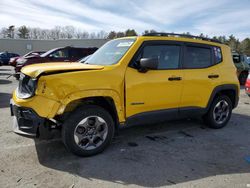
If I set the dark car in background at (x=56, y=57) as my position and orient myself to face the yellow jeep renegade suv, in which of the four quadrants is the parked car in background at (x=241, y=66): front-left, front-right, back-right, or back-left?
front-left

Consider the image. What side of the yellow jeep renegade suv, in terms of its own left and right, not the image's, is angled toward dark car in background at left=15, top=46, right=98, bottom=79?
right

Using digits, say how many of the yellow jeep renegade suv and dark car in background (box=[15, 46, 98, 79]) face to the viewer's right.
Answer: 0

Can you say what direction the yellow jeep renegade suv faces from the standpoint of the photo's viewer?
facing the viewer and to the left of the viewer

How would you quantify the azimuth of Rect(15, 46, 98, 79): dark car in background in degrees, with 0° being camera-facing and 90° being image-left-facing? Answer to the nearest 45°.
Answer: approximately 45°

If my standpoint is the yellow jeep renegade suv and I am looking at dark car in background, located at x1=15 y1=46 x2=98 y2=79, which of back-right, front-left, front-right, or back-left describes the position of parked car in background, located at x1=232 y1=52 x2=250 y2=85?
front-right

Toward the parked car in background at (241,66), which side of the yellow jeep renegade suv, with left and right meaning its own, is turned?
back

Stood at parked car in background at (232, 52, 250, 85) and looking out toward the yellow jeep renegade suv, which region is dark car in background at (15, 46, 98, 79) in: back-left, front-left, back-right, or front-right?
front-right

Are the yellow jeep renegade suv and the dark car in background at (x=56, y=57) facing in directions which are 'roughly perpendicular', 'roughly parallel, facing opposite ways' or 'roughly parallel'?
roughly parallel
